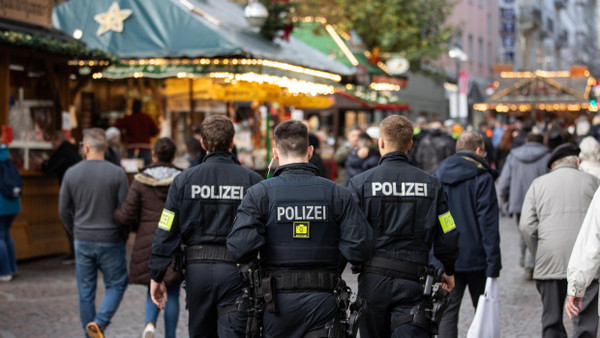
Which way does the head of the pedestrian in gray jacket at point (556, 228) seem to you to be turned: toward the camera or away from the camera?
away from the camera

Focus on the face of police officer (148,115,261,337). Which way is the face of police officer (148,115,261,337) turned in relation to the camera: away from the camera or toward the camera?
away from the camera

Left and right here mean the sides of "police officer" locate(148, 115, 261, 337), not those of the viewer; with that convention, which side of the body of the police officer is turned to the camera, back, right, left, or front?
back

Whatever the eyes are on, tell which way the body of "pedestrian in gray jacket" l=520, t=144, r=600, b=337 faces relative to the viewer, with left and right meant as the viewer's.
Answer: facing away from the viewer

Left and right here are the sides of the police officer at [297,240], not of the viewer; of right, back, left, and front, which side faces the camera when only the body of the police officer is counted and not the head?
back

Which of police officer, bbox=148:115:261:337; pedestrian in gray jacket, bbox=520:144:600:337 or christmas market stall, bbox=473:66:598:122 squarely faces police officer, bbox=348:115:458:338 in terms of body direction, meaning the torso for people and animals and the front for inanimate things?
the christmas market stall

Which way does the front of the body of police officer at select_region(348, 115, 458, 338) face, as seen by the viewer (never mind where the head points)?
away from the camera

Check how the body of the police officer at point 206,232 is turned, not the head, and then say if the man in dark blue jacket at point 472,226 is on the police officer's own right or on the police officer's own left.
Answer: on the police officer's own right

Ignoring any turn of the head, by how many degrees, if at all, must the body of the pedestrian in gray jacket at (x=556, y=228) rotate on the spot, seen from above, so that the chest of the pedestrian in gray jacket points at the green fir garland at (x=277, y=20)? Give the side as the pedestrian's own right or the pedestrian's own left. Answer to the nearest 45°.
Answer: approximately 45° to the pedestrian's own left
